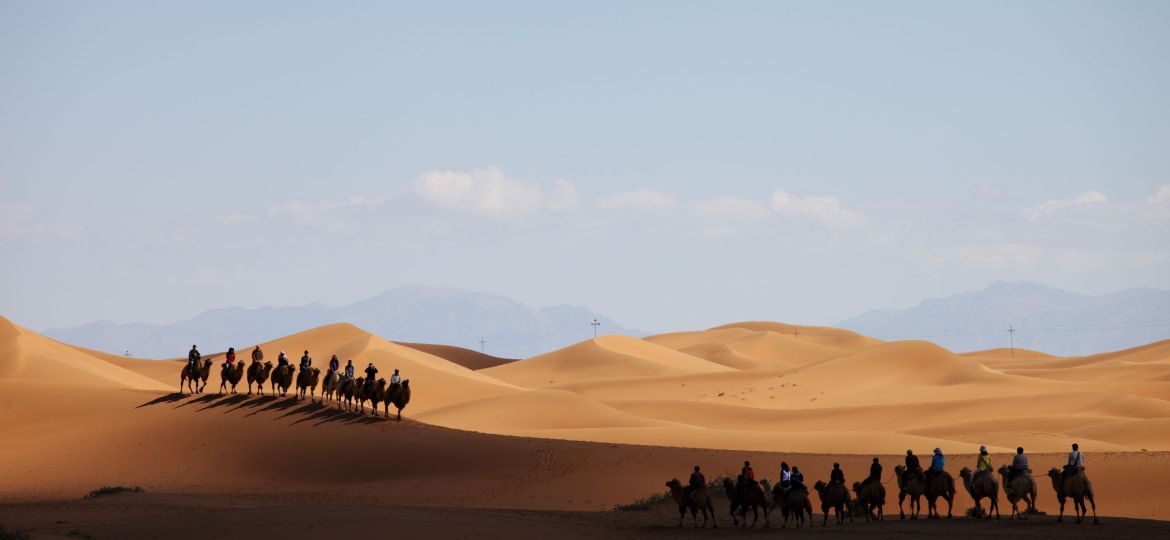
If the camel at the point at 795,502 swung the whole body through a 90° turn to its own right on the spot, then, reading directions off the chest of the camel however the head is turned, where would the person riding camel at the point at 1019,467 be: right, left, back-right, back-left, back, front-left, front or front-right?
right

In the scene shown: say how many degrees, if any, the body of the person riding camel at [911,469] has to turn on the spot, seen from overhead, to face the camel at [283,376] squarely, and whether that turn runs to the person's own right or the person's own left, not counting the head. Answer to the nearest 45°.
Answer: approximately 45° to the person's own right

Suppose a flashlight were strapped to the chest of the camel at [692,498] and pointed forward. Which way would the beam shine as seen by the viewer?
to the viewer's left

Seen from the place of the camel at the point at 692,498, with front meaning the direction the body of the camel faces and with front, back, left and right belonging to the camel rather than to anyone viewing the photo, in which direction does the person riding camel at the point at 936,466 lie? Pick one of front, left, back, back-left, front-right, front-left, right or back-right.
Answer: back

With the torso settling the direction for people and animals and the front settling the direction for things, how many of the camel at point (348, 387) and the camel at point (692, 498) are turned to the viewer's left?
1

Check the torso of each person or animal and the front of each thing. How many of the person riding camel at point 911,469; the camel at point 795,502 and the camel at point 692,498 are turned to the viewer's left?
3

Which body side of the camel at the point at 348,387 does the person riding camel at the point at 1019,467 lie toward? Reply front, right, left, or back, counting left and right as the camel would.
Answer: front

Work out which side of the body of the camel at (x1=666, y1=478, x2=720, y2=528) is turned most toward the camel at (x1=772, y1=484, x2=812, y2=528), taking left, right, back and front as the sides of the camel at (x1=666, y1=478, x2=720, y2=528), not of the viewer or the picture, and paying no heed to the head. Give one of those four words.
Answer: back

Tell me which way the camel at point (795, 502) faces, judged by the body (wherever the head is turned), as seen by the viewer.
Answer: to the viewer's left

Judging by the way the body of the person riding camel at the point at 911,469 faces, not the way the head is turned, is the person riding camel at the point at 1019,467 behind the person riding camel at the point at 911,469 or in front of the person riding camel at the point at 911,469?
behind

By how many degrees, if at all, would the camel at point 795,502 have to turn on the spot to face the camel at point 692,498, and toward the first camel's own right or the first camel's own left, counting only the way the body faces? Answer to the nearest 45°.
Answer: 0° — it already faces it

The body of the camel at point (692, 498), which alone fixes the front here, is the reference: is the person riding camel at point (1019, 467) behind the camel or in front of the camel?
behind

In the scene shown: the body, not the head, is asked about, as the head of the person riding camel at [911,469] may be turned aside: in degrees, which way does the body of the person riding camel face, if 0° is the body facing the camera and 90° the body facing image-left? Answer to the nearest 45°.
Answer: approximately 90°

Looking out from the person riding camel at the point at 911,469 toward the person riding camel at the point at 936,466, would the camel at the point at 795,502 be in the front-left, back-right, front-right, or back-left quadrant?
back-right

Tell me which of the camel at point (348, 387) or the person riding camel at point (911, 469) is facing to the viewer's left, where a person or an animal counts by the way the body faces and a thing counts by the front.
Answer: the person riding camel
